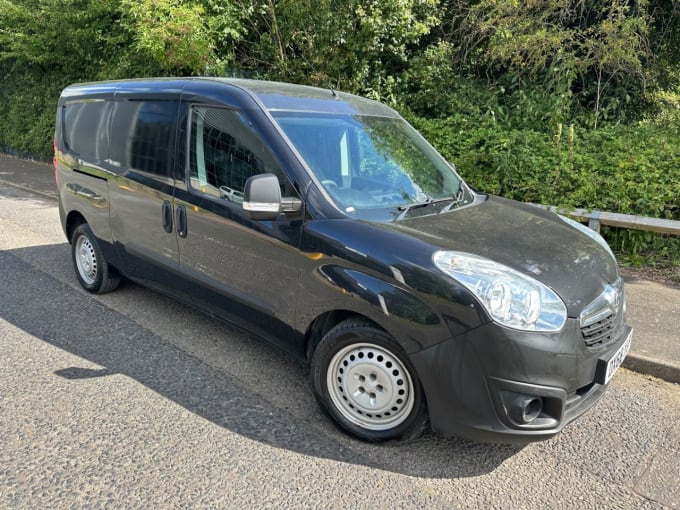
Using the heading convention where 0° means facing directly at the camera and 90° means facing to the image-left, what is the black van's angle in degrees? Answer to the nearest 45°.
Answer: approximately 315°

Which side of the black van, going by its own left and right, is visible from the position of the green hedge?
left

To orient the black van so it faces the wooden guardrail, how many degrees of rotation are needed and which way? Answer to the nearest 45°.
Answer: approximately 90° to its left
